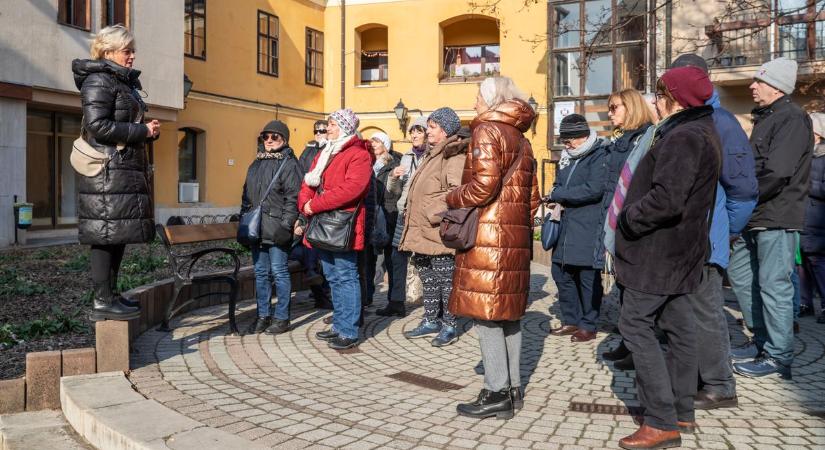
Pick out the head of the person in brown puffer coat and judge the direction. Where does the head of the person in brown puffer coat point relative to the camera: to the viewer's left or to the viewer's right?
to the viewer's left

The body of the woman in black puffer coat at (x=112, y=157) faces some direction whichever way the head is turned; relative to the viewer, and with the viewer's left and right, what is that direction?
facing to the right of the viewer

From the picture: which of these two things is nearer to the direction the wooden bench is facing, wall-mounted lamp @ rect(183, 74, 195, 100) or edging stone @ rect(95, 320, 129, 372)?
the edging stone

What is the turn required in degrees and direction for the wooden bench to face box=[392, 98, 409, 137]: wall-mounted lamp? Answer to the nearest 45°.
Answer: approximately 135° to its left

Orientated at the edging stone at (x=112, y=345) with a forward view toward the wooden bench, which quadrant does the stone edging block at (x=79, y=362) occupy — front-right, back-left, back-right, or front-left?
back-left

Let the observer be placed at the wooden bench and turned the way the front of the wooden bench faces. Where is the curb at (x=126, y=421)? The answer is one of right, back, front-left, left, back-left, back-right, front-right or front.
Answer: front-right

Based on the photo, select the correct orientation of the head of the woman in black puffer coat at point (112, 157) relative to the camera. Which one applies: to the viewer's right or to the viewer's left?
to the viewer's right

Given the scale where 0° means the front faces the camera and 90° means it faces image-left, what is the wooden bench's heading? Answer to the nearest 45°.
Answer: approximately 315°
